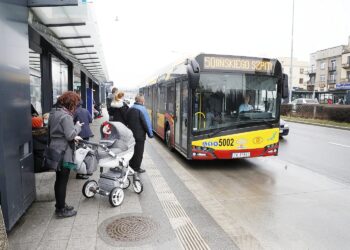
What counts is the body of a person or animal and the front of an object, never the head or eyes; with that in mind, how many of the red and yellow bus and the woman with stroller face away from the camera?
0

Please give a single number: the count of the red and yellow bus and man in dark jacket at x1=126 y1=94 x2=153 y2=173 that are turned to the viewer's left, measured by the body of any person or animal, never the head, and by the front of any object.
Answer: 0

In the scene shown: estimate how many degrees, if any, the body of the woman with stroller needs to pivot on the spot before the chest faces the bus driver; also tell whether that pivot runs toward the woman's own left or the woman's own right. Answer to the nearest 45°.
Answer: approximately 45° to the woman's own left

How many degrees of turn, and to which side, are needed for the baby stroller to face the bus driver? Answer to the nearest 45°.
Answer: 0° — it already faces them

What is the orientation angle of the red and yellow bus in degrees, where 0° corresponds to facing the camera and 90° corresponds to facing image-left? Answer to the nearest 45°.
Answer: approximately 315°

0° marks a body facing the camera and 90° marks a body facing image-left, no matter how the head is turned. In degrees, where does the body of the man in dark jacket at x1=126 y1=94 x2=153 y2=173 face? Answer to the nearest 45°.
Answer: approximately 225°

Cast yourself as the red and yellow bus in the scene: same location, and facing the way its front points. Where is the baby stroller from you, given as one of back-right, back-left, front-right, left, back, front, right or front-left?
right

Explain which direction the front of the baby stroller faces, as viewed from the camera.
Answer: facing away from the viewer and to the right of the viewer

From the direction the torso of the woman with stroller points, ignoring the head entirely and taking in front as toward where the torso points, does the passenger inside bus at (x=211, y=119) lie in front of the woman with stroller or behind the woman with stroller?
in front

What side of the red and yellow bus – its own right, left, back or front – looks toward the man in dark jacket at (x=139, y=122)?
right

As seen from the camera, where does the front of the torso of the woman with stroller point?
to the viewer's right

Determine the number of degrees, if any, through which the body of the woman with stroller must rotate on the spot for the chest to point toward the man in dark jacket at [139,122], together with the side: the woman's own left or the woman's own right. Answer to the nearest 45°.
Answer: approximately 45° to the woman's own left

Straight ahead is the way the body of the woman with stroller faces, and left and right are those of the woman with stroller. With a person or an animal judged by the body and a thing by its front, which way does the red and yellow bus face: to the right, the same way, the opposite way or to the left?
to the right
